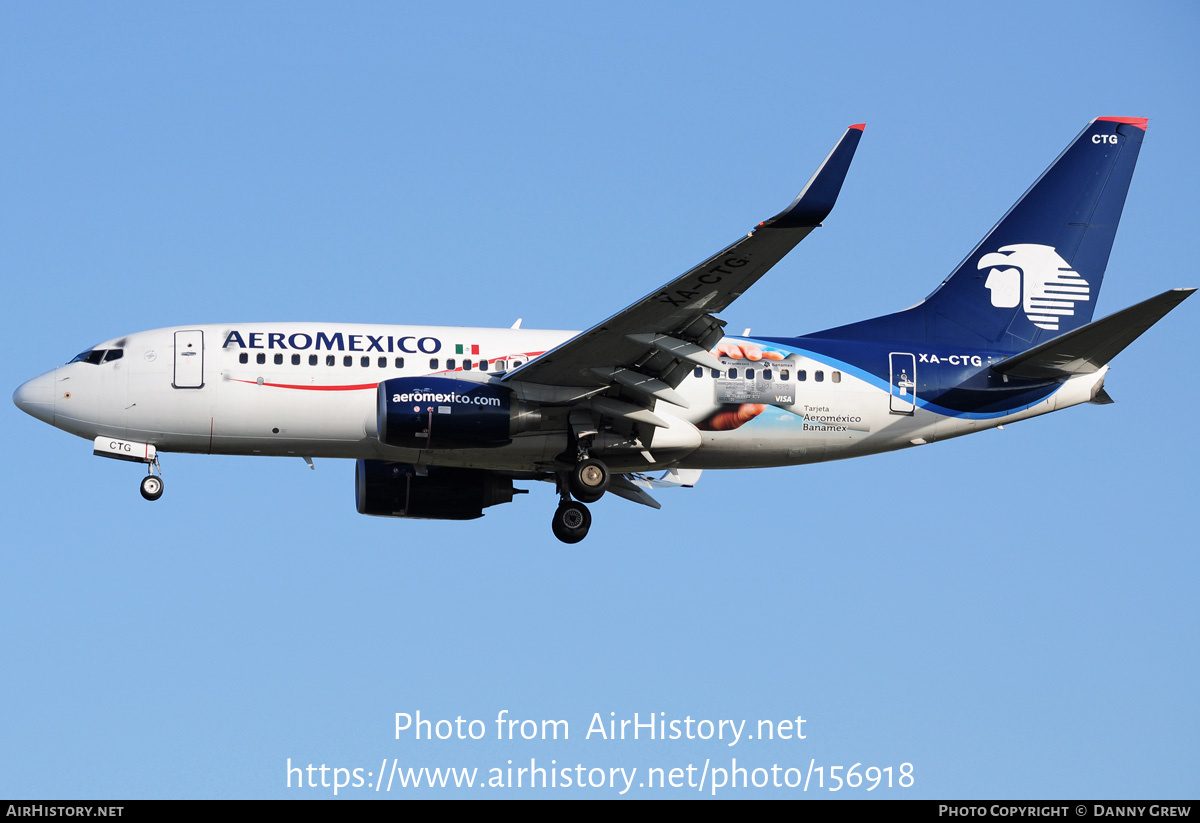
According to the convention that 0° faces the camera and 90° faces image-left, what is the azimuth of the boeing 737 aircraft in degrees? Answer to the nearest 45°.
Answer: approximately 90°
